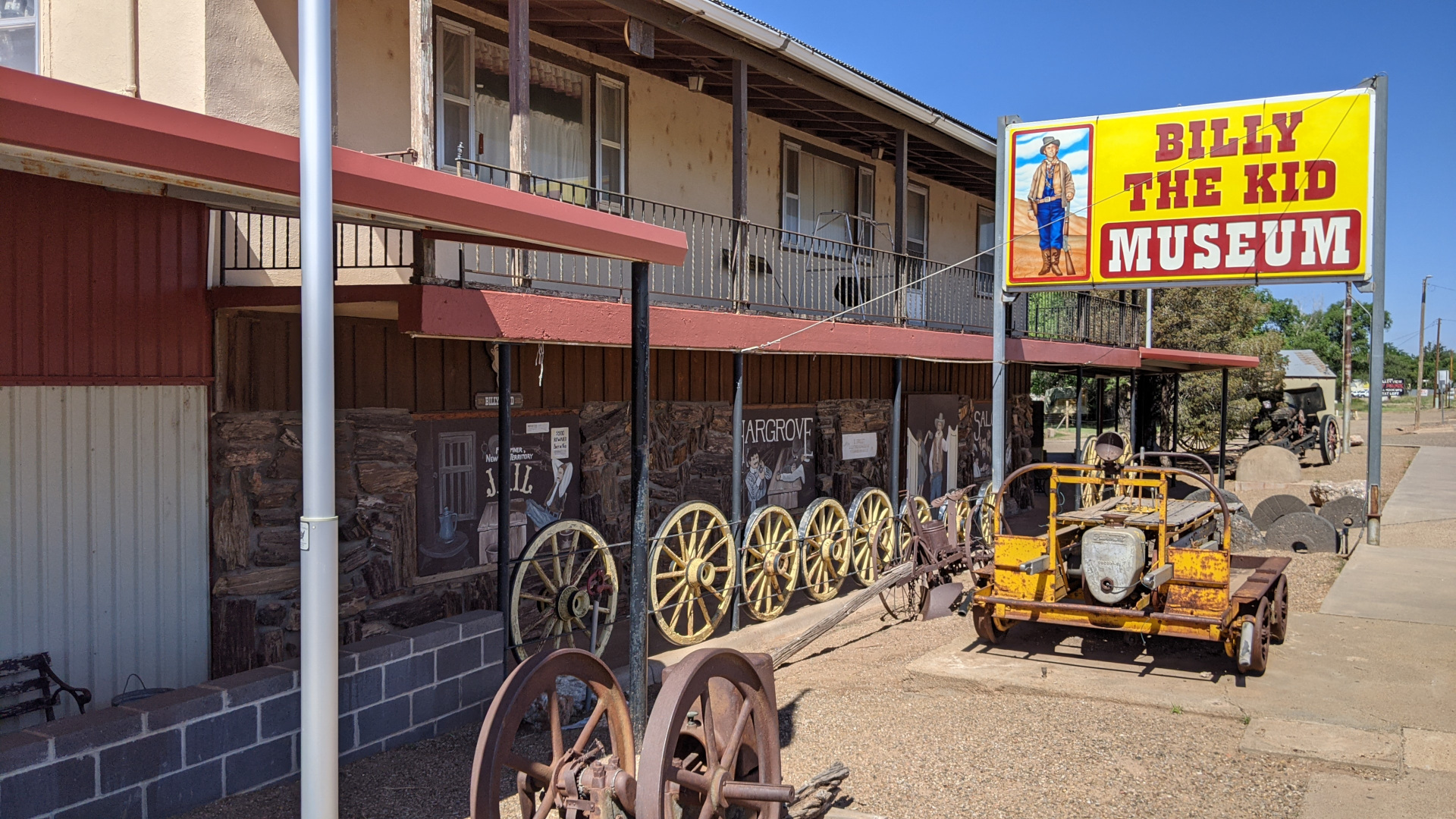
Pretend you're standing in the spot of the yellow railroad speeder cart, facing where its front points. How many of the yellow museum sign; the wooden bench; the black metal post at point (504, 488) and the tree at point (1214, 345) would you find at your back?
2

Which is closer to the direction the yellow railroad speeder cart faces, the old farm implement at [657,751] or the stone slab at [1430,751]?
the old farm implement

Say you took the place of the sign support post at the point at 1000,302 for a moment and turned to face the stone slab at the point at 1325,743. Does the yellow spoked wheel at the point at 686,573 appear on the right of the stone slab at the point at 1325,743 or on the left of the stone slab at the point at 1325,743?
right

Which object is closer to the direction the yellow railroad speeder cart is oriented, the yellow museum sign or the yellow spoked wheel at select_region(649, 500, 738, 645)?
the yellow spoked wheel

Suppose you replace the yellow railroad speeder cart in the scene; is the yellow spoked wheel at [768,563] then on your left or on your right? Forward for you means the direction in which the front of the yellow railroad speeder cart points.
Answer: on your right
